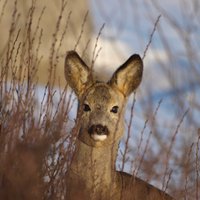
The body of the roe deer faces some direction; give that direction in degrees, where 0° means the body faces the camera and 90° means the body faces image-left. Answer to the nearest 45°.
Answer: approximately 45°
